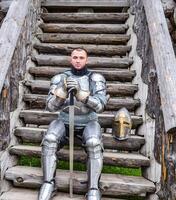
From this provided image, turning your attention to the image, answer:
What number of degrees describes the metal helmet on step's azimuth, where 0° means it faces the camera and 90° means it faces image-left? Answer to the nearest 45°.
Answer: approximately 0°

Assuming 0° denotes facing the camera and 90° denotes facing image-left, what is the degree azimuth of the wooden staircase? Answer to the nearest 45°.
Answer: approximately 0°

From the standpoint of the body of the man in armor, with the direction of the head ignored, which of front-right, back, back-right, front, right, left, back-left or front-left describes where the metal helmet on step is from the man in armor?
back-left

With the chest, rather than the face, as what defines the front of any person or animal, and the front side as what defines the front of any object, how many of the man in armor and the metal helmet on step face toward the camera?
2

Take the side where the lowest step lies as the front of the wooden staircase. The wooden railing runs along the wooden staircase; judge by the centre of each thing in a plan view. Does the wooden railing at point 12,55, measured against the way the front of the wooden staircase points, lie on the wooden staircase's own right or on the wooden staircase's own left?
on the wooden staircase's own right
